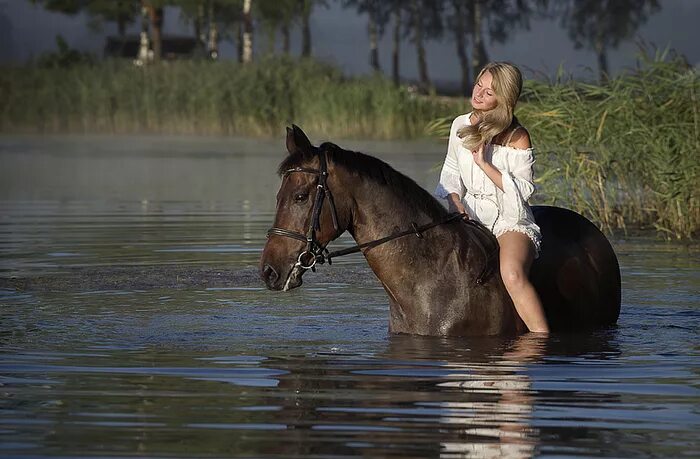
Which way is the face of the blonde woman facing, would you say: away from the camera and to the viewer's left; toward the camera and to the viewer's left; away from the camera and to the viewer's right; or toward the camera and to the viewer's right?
toward the camera and to the viewer's left

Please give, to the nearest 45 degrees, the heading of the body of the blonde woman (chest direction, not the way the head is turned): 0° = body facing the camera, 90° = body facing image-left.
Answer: approximately 45°
